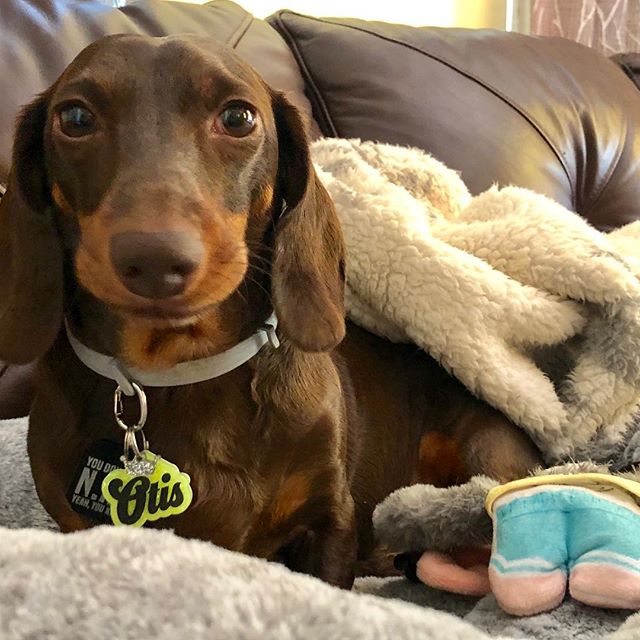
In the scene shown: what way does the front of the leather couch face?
toward the camera
